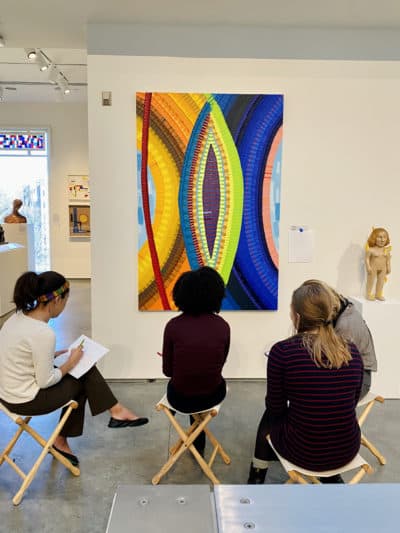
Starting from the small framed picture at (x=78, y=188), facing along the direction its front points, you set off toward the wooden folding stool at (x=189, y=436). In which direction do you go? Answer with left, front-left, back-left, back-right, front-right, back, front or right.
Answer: front

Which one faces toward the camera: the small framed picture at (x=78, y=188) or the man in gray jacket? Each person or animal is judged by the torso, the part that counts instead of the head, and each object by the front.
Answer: the small framed picture

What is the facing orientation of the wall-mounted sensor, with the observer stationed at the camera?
facing the viewer

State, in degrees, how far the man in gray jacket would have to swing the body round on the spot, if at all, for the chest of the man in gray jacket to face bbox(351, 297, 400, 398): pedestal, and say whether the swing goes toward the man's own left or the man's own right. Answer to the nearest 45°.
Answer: approximately 90° to the man's own right

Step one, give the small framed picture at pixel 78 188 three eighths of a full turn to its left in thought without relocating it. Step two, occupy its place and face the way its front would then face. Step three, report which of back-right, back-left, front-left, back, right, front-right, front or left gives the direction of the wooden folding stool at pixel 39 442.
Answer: back-right

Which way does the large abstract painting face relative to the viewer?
toward the camera

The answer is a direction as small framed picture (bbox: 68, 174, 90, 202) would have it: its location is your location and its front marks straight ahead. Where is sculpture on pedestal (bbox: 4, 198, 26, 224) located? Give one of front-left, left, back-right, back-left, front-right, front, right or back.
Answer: front-right

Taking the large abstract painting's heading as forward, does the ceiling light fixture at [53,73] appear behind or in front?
behind

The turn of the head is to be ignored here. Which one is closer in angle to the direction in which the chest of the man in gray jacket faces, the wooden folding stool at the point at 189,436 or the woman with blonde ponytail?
the wooden folding stool

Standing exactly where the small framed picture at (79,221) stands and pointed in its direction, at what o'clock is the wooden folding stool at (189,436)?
The wooden folding stool is roughly at 12 o'clock from the small framed picture.

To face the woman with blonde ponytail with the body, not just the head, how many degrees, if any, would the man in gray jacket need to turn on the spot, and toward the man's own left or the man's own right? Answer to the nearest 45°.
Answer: approximately 90° to the man's own left

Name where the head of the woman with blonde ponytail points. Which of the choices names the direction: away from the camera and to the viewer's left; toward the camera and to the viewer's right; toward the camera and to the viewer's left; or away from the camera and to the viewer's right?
away from the camera and to the viewer's left

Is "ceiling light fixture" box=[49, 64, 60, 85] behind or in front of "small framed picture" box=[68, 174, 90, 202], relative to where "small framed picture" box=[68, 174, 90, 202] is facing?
in front

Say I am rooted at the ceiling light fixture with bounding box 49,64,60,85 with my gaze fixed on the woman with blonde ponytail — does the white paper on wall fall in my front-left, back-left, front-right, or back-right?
front-left

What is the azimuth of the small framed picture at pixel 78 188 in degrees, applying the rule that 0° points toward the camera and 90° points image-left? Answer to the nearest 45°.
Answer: approximately 0°

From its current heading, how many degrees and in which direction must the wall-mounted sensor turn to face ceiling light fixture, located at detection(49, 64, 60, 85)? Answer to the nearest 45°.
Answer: approximately 180°

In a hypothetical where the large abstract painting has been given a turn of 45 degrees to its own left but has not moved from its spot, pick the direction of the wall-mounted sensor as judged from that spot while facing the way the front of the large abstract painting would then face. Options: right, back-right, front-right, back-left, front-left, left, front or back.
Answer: back-right

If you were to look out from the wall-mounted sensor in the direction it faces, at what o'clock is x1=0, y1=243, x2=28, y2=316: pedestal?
The pedestal is roughly at 5 o'clock from the wall-mounted sensor.

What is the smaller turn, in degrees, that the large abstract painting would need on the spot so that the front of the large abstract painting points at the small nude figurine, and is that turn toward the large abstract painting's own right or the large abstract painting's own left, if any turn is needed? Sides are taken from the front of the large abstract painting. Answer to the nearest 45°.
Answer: approximately 90° to the large abstract painting's own left

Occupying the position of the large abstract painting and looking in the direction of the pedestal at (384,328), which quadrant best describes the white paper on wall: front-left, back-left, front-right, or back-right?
front-left

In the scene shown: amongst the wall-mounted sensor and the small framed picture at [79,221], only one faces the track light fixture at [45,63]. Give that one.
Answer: the small framed picture
